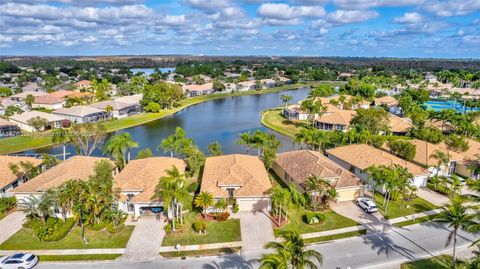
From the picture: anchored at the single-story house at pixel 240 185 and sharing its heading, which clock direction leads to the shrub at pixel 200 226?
The shrub is roughly at 1 o'clock from the single-story house.

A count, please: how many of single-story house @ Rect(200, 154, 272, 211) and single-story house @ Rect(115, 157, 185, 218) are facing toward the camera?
2

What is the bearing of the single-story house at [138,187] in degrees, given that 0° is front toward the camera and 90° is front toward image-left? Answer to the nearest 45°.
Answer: approximately 0°

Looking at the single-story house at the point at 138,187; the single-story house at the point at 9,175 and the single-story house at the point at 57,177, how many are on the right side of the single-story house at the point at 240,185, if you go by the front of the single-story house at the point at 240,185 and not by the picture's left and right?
3

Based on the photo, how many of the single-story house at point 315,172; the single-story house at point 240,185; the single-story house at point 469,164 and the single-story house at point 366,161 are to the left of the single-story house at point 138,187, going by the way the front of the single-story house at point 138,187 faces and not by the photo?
4

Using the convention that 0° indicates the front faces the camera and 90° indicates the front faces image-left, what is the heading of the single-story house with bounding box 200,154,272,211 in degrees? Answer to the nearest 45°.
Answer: approximately 0°

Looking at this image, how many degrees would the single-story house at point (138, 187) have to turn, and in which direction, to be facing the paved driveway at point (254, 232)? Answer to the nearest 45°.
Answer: approximately 45° to its left

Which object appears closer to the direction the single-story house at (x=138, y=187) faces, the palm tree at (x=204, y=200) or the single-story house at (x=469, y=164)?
the palm tree

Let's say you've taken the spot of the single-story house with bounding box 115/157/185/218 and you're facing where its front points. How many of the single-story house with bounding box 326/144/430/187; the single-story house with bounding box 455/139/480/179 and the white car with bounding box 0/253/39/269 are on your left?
2

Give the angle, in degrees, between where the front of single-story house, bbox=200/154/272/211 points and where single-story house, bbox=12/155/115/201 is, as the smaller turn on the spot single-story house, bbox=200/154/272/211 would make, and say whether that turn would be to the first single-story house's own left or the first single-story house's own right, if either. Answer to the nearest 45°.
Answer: approximately 90° to the first single-story house's own right

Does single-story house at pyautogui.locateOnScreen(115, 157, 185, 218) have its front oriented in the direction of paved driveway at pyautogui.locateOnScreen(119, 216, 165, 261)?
yes

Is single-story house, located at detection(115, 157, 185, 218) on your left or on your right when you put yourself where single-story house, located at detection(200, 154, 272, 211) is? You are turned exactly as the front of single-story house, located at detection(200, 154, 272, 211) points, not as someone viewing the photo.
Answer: on your right
